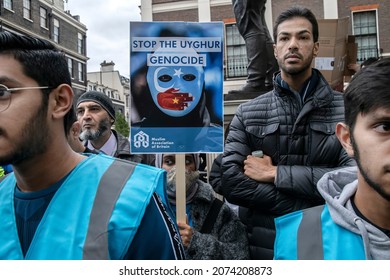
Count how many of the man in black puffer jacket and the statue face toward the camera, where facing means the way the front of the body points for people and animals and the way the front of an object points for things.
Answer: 1

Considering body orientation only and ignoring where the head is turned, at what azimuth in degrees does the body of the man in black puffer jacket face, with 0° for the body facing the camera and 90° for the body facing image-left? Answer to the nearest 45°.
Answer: approximately 0°

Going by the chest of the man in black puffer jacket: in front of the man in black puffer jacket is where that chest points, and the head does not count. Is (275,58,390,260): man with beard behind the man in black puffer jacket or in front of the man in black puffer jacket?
in front

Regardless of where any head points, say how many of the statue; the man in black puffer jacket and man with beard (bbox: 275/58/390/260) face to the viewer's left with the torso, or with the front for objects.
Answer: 1

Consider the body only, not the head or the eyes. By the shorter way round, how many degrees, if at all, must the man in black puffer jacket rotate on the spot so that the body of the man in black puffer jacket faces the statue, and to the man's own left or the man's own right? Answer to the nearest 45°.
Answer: approximately 180°

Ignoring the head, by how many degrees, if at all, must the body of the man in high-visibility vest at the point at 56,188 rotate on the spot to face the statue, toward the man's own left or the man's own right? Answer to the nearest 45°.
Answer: approximately 180°

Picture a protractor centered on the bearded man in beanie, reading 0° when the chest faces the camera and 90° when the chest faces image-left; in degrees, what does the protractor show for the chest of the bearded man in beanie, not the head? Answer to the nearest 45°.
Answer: approximately 45°

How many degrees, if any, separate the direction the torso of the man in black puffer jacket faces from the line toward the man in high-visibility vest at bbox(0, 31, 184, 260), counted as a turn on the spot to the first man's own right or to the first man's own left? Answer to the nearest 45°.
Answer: approximately 45° to the first man's own right

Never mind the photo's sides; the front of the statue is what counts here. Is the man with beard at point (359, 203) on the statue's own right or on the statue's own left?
on the statue's own left
